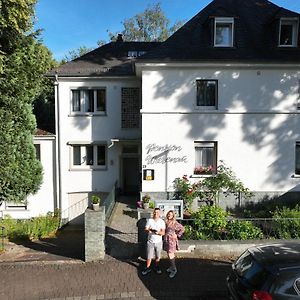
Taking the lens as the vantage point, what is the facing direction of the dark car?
facing away from the viewer and to the right of the viewer

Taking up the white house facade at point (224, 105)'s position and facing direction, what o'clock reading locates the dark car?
The dark car is roughly at 12 o'clock from the white house facade.

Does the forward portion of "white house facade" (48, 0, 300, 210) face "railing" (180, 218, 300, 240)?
yes

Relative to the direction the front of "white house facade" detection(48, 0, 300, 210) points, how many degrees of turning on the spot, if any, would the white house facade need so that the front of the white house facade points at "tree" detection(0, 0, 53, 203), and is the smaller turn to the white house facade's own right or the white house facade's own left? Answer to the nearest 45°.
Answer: approximately 90° to the white house facade's own right

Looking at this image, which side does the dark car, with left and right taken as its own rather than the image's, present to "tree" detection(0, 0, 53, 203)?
left

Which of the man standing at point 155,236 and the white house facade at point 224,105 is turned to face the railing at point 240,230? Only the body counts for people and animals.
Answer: the white house facade

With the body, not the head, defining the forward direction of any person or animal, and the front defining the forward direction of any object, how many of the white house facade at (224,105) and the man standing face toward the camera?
2

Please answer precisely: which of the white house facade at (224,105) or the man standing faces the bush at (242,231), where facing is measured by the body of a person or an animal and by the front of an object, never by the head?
the white house facade
